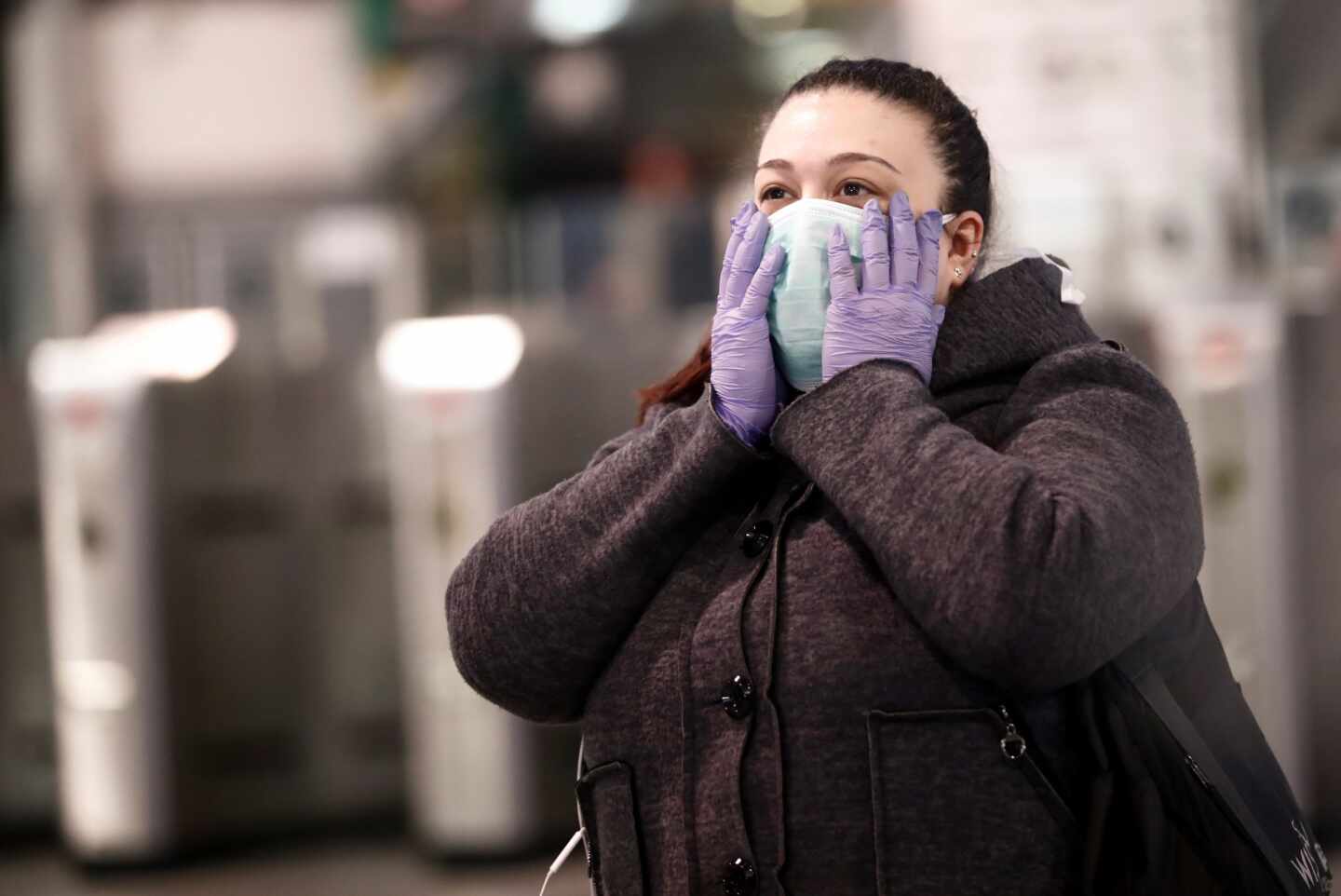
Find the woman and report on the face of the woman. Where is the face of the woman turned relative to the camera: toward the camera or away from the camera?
toward the camera

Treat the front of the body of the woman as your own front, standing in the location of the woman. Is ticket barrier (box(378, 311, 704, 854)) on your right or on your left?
on your right

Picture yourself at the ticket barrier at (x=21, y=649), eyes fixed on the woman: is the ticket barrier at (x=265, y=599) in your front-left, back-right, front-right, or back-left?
front-left

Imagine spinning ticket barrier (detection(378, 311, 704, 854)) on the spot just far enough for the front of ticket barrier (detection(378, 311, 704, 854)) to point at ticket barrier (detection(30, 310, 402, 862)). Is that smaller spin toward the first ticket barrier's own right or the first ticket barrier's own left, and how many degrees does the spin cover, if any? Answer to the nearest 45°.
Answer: approximately 135° to the first ticket barrier's own right

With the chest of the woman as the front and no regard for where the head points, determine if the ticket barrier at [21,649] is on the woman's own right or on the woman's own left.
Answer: on the woman's own right

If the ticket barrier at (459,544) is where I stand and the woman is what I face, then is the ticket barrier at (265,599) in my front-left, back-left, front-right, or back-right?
back-right

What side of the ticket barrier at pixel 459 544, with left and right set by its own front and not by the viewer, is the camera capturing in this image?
front

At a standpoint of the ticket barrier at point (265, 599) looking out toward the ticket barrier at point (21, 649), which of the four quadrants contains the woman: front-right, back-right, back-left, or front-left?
back-left

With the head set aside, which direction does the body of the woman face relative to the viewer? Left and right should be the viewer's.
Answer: facing the viewer and to the left of the viewer

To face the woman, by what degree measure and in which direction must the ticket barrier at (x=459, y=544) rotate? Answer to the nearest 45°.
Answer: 0° — it already faces them

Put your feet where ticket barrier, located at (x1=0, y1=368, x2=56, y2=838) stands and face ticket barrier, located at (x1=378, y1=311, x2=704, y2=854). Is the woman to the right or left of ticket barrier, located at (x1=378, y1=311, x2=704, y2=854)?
right

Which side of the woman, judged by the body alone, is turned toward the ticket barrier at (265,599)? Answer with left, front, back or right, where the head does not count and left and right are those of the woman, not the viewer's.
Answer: right

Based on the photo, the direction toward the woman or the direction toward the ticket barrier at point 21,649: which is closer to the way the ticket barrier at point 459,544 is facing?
the woman
